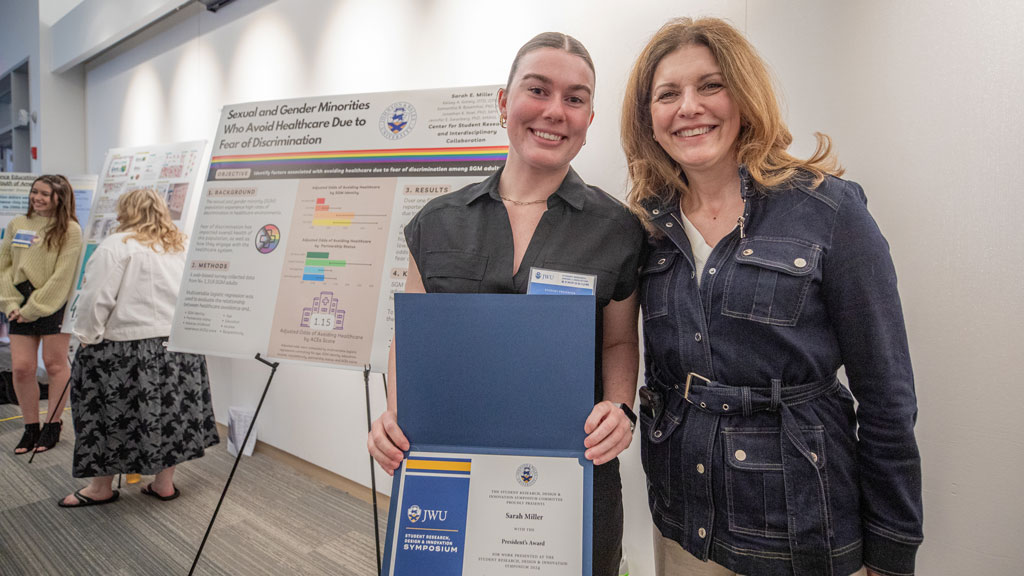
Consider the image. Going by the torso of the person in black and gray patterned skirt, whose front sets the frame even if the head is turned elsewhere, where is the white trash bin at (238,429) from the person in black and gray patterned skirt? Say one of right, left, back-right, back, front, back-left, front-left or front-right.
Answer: right

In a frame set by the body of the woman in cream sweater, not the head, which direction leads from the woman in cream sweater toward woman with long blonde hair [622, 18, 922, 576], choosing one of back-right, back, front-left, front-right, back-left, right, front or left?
front-left

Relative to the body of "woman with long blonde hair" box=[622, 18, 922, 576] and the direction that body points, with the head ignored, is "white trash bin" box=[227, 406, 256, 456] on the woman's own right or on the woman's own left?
on the woman's own right

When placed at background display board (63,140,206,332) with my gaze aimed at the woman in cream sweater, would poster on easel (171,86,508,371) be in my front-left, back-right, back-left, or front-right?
back-left

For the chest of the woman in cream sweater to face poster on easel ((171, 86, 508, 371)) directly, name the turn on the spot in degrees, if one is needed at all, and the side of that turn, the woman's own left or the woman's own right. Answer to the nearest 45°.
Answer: approximately 45° to the woman's own left

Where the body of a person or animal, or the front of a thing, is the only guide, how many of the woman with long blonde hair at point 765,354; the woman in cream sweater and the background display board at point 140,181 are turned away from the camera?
0

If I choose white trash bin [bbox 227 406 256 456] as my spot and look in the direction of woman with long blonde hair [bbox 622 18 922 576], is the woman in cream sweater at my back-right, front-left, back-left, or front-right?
back-right

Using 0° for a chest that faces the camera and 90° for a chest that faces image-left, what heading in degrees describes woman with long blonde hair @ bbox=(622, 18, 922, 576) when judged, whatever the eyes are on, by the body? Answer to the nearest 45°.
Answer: approximately 45°

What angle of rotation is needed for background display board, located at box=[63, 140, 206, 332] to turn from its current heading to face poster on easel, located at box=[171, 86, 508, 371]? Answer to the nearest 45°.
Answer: approximately 45° to its left

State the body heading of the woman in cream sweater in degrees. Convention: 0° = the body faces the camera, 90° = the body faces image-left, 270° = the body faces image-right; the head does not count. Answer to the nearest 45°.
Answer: approximately 45°
